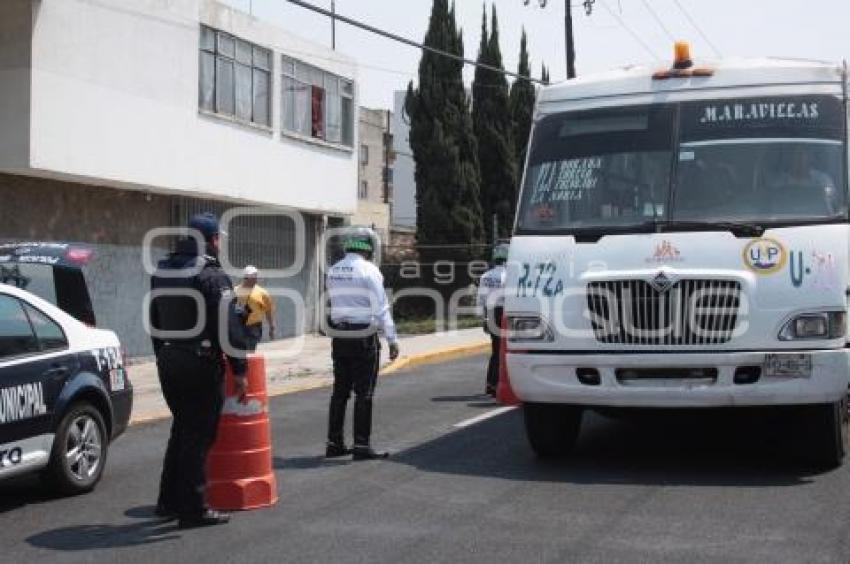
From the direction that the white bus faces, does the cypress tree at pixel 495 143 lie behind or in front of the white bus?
behind

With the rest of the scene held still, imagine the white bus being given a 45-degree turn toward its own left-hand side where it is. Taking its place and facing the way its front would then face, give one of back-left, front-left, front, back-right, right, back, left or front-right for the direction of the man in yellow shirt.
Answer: back

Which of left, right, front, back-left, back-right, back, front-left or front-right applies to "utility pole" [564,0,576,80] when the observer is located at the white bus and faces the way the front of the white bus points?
back

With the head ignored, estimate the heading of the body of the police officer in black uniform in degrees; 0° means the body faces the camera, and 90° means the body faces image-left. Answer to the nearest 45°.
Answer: approximately 225°

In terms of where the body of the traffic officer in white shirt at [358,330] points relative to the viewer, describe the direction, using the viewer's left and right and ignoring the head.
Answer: facing away from the viewer and to the right of the viewer

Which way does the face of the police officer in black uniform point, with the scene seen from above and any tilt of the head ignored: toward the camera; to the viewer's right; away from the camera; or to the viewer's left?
to the viewer's right

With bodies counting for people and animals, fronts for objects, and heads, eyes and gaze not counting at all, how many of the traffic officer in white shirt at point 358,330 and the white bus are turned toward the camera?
1
